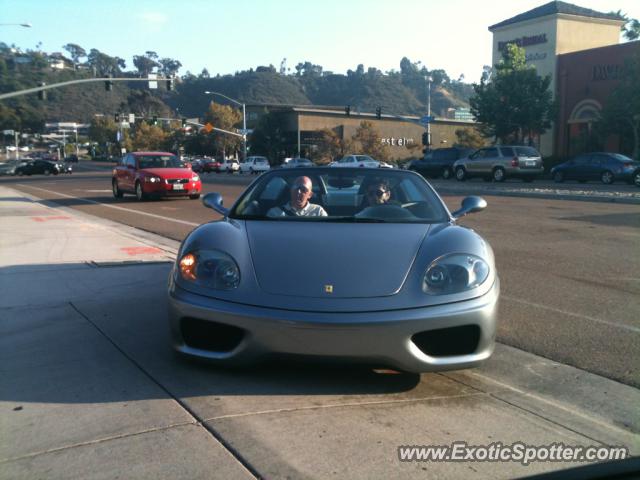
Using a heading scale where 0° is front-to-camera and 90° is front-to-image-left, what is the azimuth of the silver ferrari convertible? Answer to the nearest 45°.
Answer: approximately 0°

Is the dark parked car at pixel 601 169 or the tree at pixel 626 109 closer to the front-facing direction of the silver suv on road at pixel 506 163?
the tree

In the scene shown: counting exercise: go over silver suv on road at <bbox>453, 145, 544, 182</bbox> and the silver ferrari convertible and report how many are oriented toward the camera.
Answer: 1

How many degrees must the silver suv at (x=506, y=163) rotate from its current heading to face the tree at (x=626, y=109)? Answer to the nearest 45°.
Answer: approximately 90° to its right

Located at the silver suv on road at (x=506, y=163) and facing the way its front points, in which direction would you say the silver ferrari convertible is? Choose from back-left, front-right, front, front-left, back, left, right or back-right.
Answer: back-left

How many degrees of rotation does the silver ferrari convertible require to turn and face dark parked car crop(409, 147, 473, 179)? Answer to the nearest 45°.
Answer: approximately 180°

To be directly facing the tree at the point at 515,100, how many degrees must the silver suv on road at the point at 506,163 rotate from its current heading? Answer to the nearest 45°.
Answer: approximately 45° to its right

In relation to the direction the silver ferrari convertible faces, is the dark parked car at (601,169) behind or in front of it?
behind

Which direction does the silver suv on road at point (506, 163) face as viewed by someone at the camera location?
facing away from the viewer and to the left of the viewer

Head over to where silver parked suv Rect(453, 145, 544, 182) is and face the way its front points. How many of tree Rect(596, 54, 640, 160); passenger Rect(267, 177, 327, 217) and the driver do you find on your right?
1
